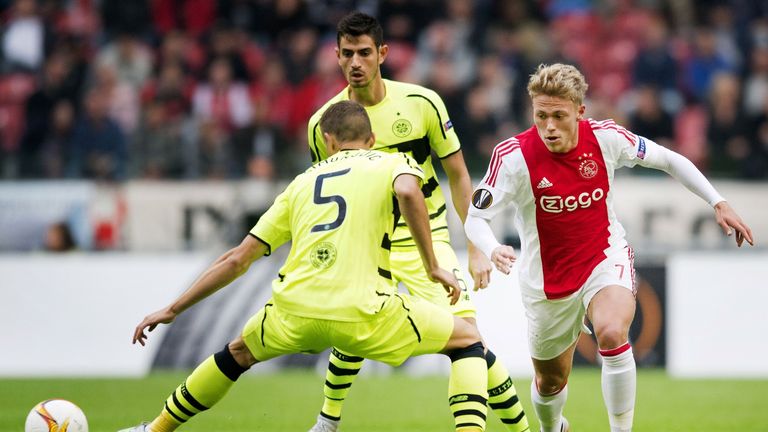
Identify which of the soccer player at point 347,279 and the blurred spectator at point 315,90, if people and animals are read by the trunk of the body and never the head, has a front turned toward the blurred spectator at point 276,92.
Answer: the soccer player

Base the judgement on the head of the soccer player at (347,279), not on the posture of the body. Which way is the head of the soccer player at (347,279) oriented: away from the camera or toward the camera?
away from the camera

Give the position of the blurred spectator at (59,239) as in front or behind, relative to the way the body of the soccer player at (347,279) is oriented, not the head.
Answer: in front

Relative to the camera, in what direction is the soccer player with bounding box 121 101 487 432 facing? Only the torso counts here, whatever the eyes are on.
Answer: away from the camera

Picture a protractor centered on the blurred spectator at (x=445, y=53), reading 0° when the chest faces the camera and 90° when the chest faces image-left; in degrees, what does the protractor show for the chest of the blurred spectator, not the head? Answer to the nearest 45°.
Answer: approximately 0°

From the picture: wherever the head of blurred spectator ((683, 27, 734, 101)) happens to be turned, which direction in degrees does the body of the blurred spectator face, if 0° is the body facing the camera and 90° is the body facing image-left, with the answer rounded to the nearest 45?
approximately 0°

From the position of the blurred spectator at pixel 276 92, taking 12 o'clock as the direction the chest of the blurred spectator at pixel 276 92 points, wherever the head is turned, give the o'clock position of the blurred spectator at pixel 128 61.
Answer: the blurred spectator at pixel 128 61 is roughly at 4 o'clock from the blurred spectator at pixel 276 92.

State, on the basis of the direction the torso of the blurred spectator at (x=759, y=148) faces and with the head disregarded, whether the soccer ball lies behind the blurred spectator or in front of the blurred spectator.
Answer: in front

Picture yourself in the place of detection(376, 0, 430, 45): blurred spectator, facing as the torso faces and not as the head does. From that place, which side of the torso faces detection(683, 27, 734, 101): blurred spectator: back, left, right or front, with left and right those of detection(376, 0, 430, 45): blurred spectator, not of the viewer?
left

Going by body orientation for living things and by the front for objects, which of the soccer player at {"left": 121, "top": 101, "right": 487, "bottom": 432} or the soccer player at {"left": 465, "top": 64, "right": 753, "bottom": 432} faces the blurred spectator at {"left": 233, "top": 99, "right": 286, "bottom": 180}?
the soccer player at {"left": 121, "top": 101, "right": 487, "bottom": 432}

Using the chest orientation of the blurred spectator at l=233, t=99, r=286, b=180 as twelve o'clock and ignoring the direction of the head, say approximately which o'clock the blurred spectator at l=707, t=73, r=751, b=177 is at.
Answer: the blurred spectator at l=707, t=73, r=751, b=177 is roughly at 9 o'clock from the blurred spectator at l=233, t=99, r=286, b=180.

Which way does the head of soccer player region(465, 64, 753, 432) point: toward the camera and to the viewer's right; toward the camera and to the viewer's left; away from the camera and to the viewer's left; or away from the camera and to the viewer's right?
toward the camera and to the viewer's left
